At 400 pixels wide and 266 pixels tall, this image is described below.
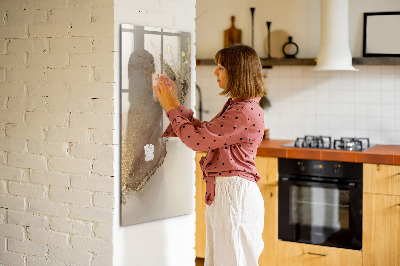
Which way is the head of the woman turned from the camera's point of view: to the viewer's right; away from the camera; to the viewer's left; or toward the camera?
to the viewer's left

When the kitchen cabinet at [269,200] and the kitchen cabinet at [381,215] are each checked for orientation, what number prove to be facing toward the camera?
2

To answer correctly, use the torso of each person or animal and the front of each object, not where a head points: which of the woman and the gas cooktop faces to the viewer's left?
the woman

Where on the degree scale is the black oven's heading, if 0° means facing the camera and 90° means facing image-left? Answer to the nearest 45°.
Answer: approximately 0°

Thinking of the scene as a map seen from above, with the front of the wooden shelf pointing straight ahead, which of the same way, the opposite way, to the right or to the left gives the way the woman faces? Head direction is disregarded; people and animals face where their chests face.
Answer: to the right

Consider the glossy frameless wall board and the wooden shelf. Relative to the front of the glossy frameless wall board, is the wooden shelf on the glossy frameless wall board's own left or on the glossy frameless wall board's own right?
on the glossy frameless wall board's own left

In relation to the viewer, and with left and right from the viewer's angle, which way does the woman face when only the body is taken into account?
facing to the left of the viewer
